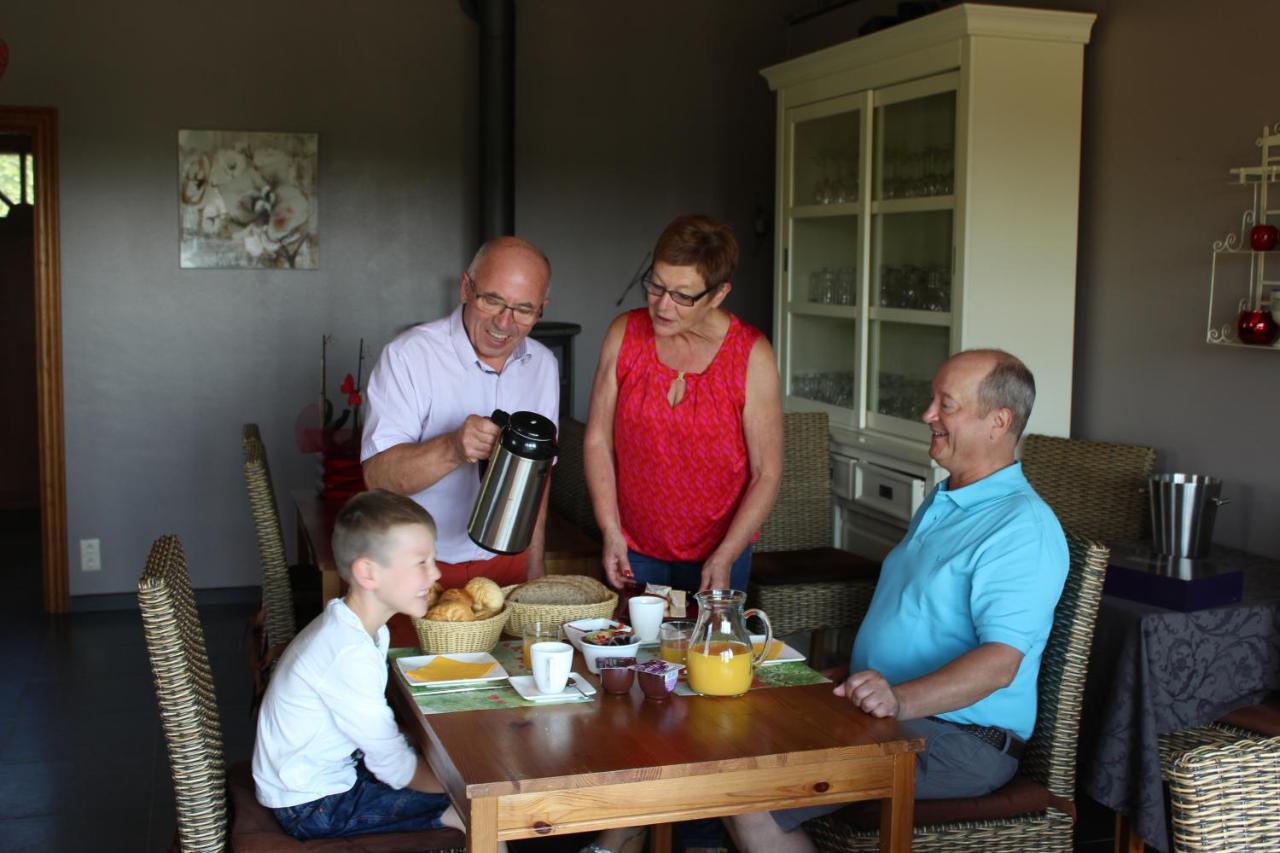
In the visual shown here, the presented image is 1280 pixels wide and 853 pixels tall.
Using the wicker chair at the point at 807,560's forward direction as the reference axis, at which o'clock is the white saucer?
The white saucer is roughly at 2 o'clock from the wicker chair.

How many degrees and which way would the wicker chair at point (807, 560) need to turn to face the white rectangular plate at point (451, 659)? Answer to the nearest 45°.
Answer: approximately 45° to its right

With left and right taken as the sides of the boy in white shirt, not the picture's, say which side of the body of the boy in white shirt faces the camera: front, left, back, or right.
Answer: right

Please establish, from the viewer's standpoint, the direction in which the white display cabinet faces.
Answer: facing the viewer and to the left of the viewer

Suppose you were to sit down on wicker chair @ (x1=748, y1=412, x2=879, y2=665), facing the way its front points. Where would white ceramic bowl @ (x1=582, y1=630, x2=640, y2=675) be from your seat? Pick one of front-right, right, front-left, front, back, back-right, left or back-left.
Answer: front-right

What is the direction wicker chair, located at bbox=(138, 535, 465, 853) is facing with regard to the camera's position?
facing to the right of the viewer

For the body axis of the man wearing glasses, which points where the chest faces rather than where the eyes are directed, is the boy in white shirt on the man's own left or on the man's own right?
on the man's own right

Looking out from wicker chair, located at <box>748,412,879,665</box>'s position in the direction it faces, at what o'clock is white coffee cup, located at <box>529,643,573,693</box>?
The white coffee cup is roughly at 2 o'clock from the wicker chair.

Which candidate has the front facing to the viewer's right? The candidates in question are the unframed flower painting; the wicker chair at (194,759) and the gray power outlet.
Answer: the wicker chair

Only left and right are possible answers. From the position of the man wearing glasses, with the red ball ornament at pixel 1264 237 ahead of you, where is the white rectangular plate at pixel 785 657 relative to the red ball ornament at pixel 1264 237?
right

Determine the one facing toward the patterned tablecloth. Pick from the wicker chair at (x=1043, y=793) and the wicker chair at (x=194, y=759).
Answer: the wicker chair at (x=194, y=759)

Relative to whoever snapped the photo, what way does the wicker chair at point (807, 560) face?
facing the viewer and to the right of the viewer

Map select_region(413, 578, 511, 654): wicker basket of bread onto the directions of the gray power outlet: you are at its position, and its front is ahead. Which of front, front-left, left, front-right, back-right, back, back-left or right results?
front

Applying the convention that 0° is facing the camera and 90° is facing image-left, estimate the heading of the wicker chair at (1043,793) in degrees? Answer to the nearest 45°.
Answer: approximately 90°

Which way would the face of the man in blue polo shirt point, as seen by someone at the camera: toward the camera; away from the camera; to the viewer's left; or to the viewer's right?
to the viewer's left

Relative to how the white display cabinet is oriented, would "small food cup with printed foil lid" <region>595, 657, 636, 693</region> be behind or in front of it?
in front
